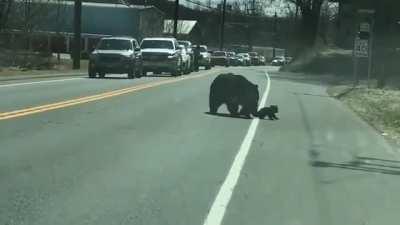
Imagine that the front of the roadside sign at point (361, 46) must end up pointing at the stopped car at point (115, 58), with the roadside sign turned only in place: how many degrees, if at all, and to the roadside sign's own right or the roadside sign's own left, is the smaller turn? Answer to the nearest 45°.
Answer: approximately 90° to the roadside sign's own right

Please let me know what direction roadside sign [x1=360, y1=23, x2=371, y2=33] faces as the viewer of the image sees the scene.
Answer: facing the viewer

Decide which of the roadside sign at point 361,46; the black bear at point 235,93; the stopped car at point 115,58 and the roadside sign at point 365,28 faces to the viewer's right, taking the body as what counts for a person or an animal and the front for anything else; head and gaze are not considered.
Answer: the black bear

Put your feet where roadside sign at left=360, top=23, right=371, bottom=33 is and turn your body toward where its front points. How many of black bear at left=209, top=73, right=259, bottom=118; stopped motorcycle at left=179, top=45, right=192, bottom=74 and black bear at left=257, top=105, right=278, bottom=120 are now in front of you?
2

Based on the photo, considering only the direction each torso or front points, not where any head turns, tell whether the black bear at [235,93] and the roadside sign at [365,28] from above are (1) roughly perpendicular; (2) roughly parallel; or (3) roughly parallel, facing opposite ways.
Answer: roughly perpendicular

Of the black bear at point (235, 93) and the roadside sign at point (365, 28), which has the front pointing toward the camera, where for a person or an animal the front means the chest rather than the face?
the roadside sign

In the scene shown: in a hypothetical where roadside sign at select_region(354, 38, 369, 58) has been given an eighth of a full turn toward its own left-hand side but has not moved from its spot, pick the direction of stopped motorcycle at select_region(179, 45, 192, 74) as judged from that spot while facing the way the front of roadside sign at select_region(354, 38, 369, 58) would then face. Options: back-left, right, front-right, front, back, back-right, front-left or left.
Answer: back

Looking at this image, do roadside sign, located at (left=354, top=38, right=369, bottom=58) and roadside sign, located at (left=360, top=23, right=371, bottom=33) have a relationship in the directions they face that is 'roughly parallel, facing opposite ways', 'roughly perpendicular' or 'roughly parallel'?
roughly parallel

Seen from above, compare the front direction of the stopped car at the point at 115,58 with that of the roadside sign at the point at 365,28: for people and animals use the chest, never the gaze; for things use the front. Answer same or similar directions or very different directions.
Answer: same or similar directions

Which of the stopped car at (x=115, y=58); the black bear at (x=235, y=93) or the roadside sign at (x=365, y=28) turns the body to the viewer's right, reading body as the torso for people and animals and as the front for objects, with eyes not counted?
the black bear

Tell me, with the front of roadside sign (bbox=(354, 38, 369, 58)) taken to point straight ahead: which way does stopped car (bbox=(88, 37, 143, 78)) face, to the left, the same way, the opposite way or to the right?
the same way

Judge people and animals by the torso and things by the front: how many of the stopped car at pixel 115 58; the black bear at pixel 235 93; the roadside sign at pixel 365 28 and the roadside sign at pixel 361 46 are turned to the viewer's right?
1

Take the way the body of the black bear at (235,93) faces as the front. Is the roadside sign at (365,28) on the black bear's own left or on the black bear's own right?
on the black bear's own left

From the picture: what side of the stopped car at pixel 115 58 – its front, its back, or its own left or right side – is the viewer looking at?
front

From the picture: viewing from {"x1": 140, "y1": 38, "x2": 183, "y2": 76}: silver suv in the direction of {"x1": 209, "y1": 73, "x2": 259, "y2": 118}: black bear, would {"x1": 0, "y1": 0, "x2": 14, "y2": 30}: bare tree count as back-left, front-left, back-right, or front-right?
back-right

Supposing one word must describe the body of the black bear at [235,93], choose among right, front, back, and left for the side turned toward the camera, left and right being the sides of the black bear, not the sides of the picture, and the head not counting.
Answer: right
